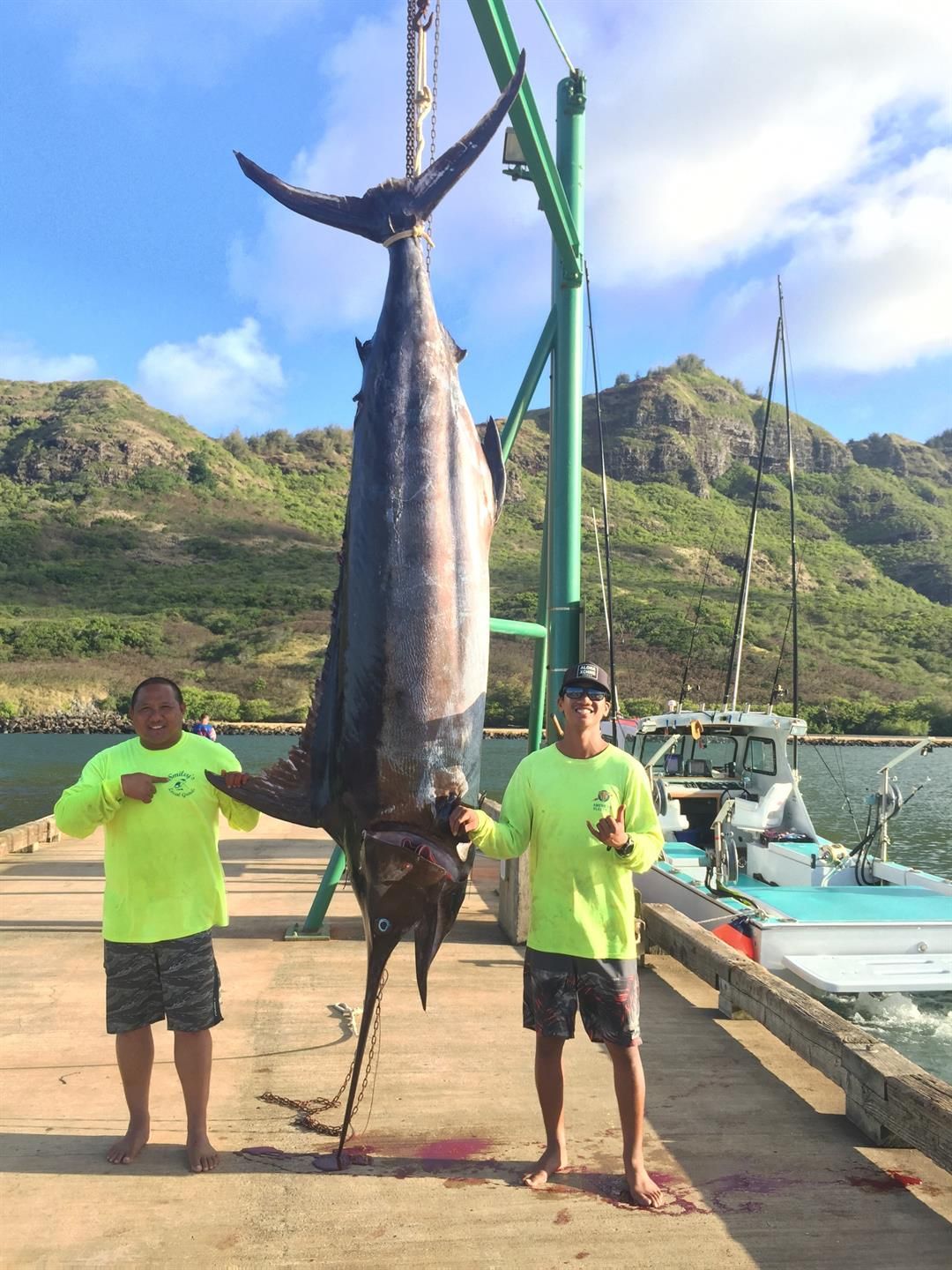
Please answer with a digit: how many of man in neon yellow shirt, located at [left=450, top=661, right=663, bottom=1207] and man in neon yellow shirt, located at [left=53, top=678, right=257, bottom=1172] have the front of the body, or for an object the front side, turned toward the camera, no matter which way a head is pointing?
2

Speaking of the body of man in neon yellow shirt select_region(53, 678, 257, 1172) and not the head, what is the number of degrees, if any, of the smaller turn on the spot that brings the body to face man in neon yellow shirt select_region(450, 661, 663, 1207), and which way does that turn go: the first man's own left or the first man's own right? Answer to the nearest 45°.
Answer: approximately 90° to the first man's own left

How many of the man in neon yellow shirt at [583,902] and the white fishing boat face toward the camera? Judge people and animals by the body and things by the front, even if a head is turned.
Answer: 1

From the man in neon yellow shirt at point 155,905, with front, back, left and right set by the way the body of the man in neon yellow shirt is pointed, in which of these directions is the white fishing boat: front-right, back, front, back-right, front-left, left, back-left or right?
back-left

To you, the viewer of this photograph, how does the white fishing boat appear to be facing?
facing away from the viewer and to the left of the viewer

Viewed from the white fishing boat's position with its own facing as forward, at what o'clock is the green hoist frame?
The green hoist frame is roughly at 8 o'clock from the white fishing boat.

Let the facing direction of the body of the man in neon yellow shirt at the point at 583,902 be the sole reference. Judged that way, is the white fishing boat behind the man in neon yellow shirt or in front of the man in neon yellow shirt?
behind

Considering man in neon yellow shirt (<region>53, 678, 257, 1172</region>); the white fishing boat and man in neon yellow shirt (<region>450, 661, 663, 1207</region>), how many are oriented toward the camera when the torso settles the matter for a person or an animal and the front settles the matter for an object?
2

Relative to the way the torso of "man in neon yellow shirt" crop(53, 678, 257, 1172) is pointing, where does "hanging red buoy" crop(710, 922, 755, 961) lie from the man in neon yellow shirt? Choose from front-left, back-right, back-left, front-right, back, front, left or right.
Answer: back-left
